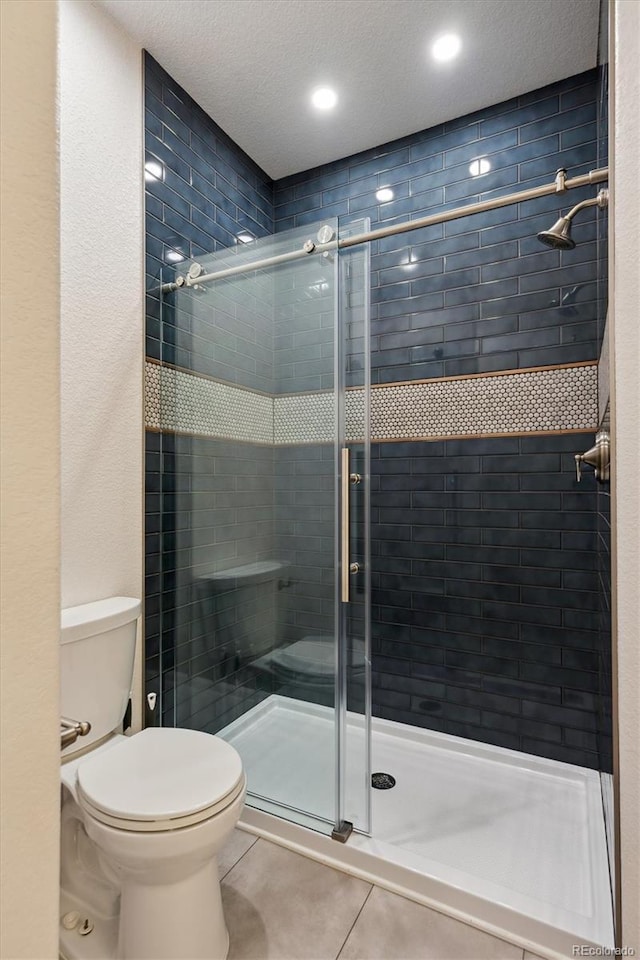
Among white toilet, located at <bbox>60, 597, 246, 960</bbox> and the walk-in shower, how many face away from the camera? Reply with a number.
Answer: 0

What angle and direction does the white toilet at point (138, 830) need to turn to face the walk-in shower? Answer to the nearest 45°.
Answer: approximately 90° to its left

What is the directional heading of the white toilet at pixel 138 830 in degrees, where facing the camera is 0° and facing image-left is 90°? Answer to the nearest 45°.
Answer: approximately 315°

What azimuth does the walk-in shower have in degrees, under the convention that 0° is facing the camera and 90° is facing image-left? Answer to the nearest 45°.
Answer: approximately 45°
